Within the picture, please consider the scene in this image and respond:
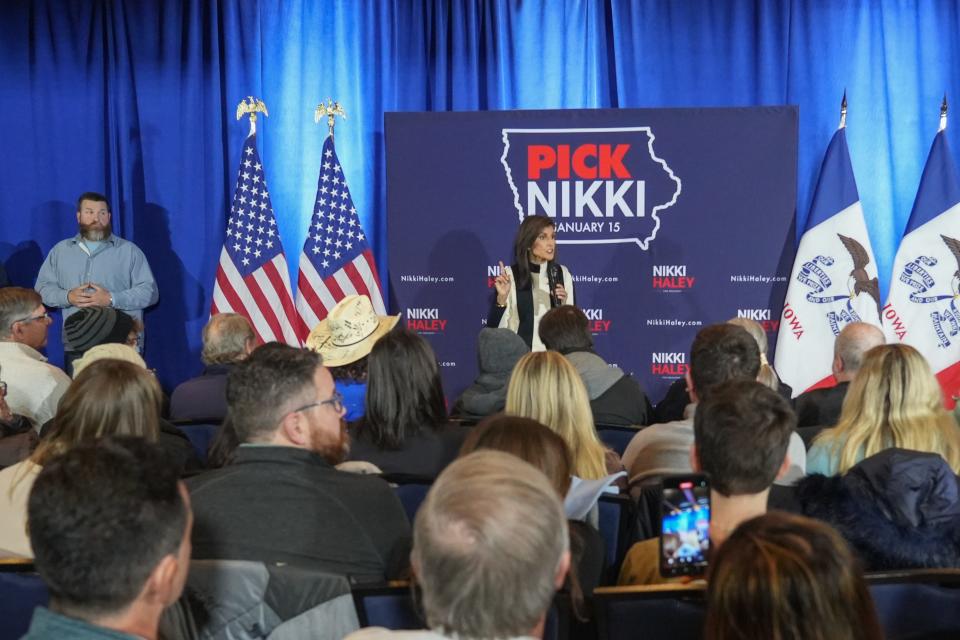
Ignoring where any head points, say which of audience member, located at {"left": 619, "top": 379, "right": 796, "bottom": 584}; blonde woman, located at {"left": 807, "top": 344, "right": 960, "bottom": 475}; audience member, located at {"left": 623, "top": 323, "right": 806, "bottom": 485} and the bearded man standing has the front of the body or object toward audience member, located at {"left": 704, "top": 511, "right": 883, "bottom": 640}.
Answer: the bearded man standing

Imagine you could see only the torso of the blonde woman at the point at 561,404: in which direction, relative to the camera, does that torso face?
away from the camera

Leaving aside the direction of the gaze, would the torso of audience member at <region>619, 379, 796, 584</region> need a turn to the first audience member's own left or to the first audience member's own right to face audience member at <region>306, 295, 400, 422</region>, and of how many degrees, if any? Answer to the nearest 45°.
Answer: approximately 45° to the first audience member's own left

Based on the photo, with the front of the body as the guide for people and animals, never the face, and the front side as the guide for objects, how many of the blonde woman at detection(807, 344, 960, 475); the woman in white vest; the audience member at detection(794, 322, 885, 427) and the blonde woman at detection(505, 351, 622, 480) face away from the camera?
3

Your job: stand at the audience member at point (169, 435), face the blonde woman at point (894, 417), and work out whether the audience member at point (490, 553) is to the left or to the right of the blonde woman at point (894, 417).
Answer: right

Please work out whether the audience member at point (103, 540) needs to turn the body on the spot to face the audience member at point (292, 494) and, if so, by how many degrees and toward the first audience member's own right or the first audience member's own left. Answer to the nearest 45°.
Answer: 0° — they already face them

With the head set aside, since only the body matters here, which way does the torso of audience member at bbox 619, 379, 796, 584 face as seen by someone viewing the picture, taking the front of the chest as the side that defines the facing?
away from the camera

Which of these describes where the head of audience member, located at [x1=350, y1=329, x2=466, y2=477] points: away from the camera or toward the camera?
away from the camera

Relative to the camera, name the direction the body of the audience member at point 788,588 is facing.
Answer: away from the camera

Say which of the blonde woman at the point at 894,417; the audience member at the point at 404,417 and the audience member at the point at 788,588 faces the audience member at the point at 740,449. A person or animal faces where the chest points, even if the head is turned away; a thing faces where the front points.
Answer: the audience member at the point at 788,588

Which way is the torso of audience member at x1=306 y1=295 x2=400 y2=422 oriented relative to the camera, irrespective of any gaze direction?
away from the camera

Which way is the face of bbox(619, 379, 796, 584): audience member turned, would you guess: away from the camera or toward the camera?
away from the camera

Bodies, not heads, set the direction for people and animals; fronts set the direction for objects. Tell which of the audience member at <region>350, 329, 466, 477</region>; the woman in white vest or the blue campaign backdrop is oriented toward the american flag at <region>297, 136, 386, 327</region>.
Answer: the audience member

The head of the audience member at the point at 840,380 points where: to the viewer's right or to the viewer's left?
to the viewer's left
